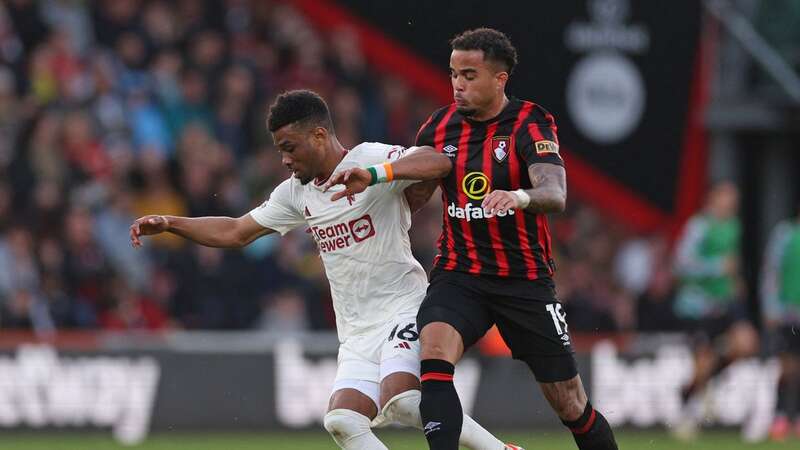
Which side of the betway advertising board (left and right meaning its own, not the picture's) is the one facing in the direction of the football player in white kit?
front

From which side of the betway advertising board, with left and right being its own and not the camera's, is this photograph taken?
front

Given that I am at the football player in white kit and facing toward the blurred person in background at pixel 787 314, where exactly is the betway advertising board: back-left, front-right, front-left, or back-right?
front-left

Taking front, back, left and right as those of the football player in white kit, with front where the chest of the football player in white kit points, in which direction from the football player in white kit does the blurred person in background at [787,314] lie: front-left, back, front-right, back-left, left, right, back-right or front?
back

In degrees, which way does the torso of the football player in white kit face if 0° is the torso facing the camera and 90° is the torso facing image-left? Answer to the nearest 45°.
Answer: approximately 45°

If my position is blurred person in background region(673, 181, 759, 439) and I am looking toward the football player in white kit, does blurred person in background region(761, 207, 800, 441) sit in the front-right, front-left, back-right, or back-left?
back-left

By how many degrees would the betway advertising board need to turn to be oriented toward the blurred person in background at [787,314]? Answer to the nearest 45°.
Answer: approximately 90° to its left
